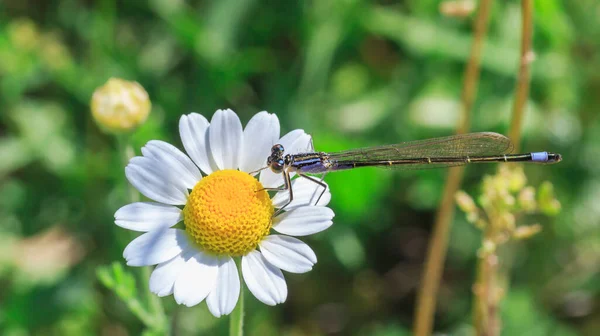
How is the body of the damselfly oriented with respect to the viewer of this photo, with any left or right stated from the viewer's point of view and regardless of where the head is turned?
facing to the left of the viewer
